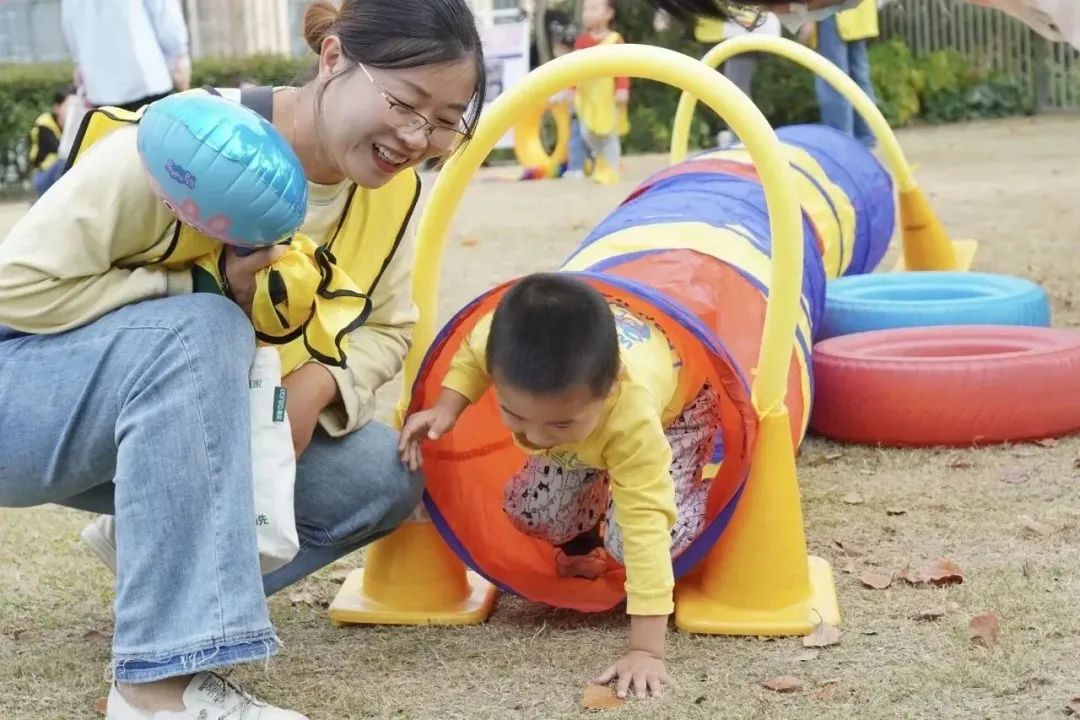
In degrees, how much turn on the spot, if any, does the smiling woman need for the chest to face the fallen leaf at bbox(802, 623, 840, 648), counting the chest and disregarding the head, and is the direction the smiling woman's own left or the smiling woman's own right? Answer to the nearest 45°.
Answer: approximately 45° to the smiling woman's own left

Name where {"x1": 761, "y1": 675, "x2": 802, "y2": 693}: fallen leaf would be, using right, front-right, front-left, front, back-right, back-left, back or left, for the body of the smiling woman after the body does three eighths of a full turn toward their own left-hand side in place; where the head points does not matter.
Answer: right

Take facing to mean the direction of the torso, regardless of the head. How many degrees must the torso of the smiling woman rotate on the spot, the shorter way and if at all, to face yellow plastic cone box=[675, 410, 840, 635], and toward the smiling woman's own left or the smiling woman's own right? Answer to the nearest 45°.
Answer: approximately 45° to the smiling woman's own left

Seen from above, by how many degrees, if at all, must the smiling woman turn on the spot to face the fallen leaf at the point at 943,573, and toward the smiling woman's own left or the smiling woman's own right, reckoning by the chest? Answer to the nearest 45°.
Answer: approximately 45° to the smiling woman's own left

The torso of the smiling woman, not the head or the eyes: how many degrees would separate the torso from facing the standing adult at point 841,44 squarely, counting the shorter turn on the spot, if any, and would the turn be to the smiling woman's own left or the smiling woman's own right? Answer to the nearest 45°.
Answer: approximately 90° to the smiling woman's own left

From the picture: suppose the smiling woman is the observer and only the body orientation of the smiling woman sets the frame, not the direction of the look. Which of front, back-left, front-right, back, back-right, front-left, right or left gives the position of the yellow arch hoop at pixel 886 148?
left

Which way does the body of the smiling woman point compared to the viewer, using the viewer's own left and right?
facing the viewer and to the right of the viewer
